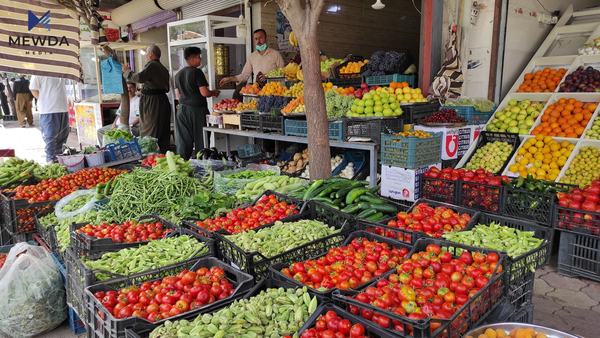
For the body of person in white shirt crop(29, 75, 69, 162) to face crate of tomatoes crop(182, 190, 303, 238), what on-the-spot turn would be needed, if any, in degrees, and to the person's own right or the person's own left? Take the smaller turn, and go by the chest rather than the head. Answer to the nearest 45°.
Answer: approximately 180°

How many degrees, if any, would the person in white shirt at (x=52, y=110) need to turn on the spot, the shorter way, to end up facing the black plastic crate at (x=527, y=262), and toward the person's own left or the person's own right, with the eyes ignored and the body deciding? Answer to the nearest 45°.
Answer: approximately 180°

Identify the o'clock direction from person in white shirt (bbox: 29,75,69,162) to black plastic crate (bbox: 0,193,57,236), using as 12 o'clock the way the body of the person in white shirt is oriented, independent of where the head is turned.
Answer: The black plastic crate is roughly at 6 o'clock from the person in white shirt.

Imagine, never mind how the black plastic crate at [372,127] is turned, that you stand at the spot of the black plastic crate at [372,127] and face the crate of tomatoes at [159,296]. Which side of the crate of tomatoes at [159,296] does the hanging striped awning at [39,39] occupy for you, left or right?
right

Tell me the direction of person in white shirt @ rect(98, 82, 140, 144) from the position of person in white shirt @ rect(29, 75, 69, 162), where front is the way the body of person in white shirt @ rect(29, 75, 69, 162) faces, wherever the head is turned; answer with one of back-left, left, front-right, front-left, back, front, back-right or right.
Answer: front-right

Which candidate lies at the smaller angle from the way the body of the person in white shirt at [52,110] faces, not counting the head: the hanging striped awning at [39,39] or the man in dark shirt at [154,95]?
the man in dark shirt

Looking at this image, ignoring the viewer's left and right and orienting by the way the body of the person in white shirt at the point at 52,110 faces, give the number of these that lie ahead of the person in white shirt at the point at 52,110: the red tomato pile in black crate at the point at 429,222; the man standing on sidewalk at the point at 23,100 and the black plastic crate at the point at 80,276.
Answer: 1

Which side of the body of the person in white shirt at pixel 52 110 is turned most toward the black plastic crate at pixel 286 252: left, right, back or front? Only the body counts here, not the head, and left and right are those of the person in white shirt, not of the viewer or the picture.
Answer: back

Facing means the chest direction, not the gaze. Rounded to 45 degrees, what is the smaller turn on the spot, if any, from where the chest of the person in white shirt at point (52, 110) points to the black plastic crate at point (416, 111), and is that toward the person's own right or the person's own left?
approximately 135° to the person's own right

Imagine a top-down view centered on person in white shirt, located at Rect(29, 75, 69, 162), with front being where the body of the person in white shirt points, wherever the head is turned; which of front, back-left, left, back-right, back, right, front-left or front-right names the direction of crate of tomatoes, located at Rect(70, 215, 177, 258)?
back

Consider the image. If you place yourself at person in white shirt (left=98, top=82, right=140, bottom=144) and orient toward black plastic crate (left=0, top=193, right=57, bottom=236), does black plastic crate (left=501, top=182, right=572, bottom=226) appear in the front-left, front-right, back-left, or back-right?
front-left

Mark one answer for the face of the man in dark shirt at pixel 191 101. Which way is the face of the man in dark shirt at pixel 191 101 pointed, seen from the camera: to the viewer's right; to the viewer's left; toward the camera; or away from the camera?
to the viewer's right

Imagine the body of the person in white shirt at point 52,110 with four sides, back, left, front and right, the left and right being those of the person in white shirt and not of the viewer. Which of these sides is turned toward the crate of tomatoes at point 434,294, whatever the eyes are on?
back

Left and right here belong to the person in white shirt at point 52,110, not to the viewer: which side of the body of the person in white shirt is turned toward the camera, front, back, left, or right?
back

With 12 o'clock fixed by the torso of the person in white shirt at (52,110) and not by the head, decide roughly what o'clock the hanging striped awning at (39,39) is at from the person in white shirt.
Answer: The hanging striped awning is roughly at 6 o'clock from the person in white shirt.

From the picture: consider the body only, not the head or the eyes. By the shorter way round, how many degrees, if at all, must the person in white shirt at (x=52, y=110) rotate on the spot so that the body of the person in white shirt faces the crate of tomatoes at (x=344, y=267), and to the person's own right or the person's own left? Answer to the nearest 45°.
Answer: approximately 180°

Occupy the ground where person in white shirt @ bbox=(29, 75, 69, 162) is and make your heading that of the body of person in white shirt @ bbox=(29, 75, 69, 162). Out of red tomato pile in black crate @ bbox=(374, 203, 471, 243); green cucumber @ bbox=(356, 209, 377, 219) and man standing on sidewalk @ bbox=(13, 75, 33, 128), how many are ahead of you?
1

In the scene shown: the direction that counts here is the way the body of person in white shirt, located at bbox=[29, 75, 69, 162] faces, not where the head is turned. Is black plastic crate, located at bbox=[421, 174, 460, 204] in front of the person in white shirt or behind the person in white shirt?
behind

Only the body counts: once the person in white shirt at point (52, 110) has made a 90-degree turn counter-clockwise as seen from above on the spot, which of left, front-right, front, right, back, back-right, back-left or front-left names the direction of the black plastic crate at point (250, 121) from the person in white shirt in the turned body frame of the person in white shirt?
back-left
